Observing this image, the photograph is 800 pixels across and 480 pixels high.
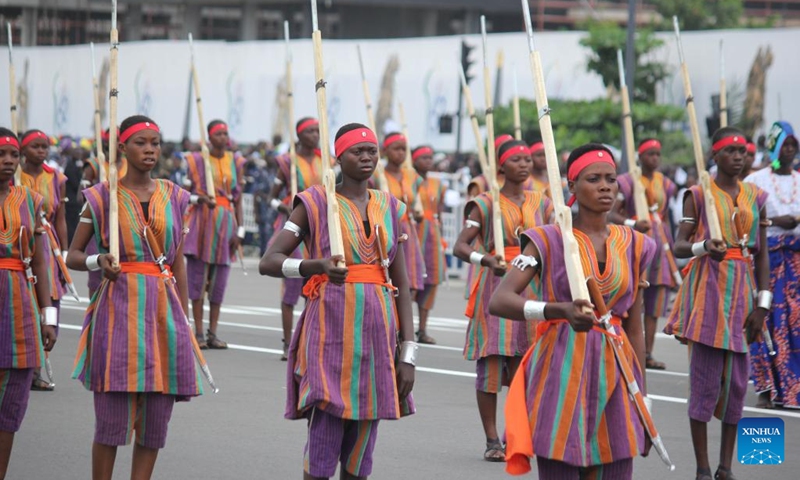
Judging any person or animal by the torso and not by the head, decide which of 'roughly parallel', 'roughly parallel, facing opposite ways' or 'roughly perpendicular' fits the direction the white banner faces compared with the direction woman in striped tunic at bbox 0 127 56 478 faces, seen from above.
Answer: roughly parallel

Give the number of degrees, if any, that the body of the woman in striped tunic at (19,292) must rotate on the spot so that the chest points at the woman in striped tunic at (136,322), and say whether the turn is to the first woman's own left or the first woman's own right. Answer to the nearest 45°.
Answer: approximately 45° to the first woman's own left

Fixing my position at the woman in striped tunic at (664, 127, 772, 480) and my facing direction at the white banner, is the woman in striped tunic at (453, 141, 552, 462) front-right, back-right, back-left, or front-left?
front-left

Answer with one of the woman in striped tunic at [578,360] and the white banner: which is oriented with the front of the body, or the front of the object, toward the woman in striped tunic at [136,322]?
the white banner

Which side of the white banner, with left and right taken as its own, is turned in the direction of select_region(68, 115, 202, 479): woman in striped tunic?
front

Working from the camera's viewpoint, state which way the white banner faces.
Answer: facing the viewer

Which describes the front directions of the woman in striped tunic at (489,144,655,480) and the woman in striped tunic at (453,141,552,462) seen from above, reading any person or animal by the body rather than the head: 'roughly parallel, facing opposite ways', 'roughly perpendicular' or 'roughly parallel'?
roughly parallel

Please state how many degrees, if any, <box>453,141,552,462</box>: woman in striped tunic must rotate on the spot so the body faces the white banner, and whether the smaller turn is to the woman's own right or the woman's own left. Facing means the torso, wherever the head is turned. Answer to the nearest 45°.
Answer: approximately 135° to the woman's own left

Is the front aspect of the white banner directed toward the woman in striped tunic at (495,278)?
yes

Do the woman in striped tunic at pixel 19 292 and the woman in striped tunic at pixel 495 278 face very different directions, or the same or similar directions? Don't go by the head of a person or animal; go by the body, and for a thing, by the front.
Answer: same or similar directions

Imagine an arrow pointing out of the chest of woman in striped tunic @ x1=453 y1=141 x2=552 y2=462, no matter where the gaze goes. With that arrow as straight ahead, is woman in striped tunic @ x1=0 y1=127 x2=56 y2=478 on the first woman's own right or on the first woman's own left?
on the first woman's own right

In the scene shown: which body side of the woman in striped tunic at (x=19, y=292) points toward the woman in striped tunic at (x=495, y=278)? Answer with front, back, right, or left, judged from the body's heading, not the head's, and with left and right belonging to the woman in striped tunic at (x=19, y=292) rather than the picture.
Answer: left

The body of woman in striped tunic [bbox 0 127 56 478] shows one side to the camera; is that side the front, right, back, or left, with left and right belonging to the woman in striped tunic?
front

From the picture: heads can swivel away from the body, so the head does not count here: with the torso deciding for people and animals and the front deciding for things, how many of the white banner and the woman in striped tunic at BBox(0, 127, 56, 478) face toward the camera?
2

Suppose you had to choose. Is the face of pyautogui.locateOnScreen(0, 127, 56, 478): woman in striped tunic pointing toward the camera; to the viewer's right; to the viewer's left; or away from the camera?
toward the camera

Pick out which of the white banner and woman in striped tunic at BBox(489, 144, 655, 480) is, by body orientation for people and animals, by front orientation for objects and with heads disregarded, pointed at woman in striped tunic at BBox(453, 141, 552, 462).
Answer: the white banner

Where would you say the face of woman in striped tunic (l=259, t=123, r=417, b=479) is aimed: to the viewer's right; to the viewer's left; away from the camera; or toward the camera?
toward the camera
